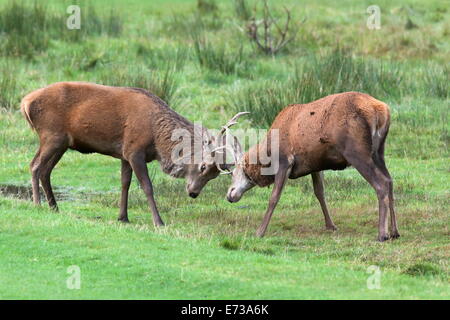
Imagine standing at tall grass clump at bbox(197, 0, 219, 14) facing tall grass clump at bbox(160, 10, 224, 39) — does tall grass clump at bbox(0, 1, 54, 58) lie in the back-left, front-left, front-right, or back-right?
front-right

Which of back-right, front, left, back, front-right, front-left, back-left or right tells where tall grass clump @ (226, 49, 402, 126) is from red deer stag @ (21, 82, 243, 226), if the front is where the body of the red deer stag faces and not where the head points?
front-left

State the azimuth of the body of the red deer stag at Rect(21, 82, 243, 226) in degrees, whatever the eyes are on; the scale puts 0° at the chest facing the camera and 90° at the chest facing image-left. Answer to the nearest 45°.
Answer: approximately 270°

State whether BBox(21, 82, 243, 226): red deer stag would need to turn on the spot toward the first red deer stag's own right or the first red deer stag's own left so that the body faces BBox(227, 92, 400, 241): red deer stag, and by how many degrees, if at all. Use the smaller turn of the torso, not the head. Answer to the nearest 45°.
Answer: approximately 45° to the first red deer stag's own right

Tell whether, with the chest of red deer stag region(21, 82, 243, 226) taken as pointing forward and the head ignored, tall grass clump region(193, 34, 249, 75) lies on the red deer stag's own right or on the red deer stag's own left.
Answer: on the red deer stag's own left

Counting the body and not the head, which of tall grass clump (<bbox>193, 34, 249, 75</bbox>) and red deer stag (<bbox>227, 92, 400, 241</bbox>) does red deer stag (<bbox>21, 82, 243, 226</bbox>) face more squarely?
the red deer stag

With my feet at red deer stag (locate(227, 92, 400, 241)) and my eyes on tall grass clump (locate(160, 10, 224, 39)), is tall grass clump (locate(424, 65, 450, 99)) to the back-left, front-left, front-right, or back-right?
front-right

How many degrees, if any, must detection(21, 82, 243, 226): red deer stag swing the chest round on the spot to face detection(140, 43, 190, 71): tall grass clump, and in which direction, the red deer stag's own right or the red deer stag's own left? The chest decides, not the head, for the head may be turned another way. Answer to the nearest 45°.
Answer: approximately 90° to the red deer stag's own left

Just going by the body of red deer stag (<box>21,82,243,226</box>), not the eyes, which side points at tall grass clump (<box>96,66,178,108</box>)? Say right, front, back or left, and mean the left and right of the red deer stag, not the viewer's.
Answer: left

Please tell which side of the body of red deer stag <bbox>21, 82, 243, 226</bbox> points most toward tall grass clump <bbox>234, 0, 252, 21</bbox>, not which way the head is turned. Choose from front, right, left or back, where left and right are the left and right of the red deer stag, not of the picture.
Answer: left

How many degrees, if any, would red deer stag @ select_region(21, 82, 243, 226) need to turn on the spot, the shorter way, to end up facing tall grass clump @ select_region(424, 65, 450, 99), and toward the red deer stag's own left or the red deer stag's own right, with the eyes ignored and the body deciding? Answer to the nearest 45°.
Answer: approximately 45° to the red deer stag's own left
